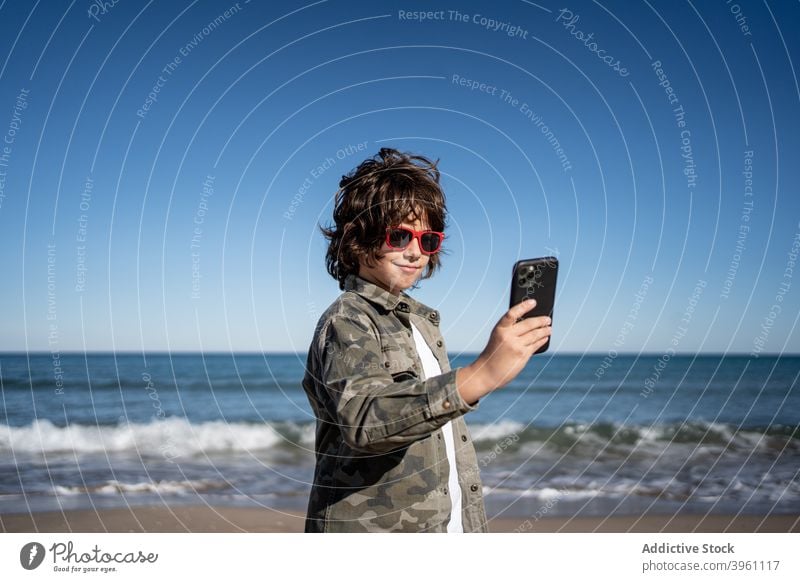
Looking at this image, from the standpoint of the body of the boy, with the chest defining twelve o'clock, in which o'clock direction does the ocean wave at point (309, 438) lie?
The ocean wave is roughly at 7 o'clock from the boy.

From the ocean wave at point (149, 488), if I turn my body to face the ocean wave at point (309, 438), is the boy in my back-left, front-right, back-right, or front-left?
back-right

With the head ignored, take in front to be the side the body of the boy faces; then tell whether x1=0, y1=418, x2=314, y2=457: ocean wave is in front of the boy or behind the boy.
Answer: behind

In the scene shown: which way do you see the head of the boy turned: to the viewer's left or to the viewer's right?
to the viewer's right

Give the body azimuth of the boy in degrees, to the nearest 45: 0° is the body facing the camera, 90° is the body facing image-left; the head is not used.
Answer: approximately 315°

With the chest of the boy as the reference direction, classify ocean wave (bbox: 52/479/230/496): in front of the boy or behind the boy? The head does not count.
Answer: behind
